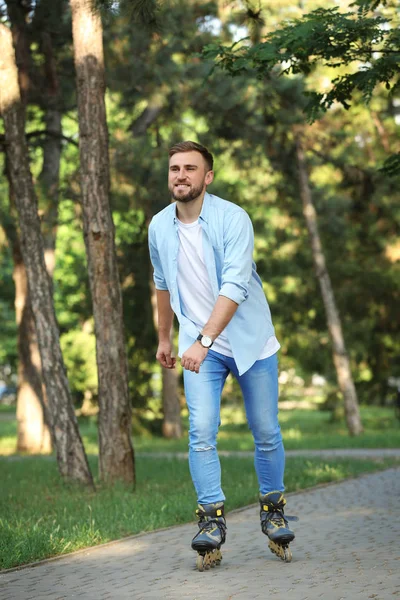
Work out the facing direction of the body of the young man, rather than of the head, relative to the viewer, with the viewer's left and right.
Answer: facing the viewer and to the left of the viewer
